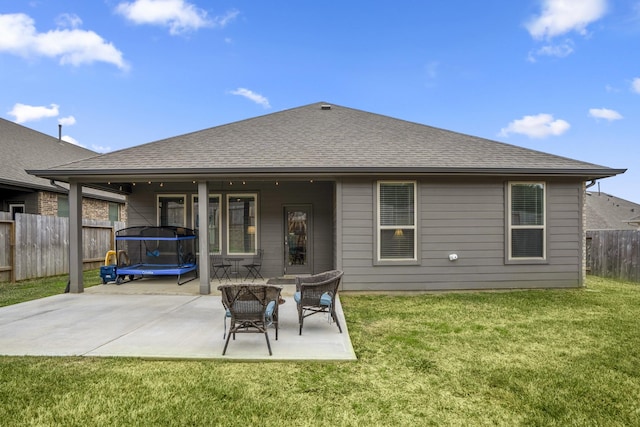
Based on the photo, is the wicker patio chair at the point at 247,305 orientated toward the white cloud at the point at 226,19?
yes

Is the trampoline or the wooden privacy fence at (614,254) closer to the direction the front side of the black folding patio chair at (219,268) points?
the wooden privacy fence

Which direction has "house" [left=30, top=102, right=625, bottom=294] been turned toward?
away from the camera

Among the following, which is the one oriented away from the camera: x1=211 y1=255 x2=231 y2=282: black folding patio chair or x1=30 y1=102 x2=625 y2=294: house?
the house

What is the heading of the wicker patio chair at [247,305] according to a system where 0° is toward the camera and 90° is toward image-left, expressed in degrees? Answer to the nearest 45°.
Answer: approximately 180°
